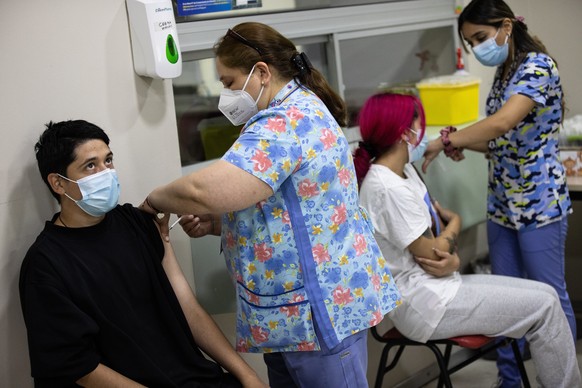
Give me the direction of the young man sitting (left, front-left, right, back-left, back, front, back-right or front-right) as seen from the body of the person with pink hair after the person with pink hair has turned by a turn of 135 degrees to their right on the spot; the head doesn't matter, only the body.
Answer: front

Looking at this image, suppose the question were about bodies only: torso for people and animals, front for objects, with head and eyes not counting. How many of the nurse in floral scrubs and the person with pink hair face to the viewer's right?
1

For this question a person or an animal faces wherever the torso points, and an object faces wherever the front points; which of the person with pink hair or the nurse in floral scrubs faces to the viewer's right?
the person with pink hair

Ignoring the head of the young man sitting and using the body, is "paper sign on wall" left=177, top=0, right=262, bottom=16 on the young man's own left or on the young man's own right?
on the young man's own left

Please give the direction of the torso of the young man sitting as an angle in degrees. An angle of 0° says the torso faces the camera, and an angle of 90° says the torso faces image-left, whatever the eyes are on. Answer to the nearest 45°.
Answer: approximately 315°

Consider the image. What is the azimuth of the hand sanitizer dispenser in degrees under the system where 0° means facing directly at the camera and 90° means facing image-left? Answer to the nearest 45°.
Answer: approximately 315°

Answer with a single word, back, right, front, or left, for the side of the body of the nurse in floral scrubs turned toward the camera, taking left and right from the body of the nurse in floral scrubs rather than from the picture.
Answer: left

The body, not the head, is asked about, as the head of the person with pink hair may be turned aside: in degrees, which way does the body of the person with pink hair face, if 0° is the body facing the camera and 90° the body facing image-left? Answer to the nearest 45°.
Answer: approximately 270°

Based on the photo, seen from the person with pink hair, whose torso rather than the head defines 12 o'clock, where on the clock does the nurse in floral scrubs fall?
The nurse in floral scrubs is roughly at 4 o'clock from the person with pink hair.
